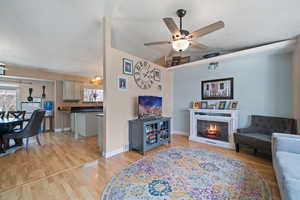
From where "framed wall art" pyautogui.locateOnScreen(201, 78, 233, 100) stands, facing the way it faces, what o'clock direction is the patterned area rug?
The patterned area rug is roughly at 11 o'clock from the framed wall art.

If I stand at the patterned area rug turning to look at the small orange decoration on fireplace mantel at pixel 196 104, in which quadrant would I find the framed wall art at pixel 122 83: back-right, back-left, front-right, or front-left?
front-left

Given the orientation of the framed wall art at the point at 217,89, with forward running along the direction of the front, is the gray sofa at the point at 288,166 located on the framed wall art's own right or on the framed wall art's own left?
on the framed wall art's own left

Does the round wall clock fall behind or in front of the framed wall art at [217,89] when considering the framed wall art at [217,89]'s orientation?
in front

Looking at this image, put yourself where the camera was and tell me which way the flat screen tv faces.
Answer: facing the viewer and to the right of the viewer

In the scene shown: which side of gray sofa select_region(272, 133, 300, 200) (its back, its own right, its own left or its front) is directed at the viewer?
left

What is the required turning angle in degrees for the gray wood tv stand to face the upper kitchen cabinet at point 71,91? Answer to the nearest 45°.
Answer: approximately 180°

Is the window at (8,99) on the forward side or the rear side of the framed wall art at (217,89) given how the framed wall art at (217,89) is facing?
on the forward side

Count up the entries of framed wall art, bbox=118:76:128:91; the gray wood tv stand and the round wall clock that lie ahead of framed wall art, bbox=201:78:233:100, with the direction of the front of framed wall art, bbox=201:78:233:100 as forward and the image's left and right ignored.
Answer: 3

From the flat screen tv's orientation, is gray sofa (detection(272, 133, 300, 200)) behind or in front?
in front

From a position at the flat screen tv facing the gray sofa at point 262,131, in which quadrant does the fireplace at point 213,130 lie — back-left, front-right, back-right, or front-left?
front-left

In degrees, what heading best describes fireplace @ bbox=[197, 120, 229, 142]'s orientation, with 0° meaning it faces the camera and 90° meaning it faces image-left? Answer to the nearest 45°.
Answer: approximately 45°
